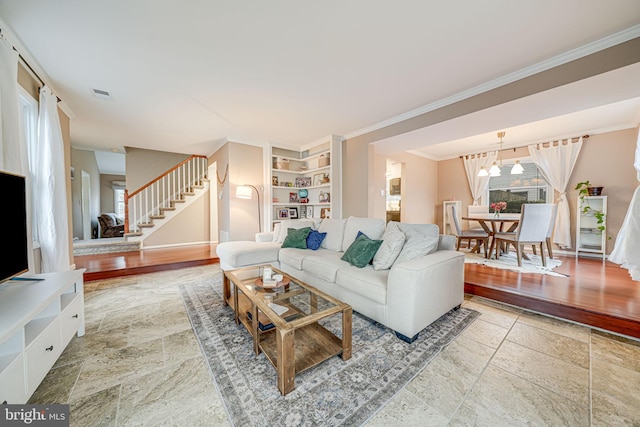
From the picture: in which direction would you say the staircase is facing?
to the viewer's left

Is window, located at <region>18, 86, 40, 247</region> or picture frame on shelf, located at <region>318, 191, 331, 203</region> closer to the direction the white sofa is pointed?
the window

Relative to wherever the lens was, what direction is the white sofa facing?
facing the viewer and to the left of the viewer

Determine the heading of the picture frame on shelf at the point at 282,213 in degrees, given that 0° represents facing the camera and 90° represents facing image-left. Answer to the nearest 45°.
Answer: approximately 0°

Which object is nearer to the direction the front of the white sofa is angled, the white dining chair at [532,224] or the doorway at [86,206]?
the doorway

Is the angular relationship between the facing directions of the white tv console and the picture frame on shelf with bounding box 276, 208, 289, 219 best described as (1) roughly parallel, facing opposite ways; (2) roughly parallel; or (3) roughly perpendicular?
roughly perpendicular

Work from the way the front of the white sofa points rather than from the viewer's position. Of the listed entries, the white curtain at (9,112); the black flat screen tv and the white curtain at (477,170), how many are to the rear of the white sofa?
1

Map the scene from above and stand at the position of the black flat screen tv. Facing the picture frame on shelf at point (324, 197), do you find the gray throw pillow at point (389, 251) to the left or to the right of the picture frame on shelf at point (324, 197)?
right

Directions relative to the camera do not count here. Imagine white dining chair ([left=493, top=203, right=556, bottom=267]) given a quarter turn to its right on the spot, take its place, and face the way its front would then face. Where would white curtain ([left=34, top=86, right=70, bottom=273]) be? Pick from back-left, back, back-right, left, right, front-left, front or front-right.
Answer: back

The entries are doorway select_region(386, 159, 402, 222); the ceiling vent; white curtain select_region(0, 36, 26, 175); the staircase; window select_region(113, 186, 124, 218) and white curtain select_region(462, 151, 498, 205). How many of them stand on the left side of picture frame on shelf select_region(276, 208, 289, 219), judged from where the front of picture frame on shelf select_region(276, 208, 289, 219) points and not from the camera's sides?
2

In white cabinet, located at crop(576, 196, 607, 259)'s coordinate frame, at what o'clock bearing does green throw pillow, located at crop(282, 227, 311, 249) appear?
The green throw pillow is roughly at 1 o'clock from the white cabinet.

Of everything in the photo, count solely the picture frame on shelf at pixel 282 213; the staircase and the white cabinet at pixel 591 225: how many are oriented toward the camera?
2

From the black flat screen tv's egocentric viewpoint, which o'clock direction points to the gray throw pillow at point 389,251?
The gray throw pillow is roughly at 12 o'clock from the black flat screen tv.

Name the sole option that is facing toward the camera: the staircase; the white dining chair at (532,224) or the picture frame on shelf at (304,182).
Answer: the picture frame on shelf

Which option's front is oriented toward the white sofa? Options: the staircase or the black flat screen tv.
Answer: the black flat screen tv
